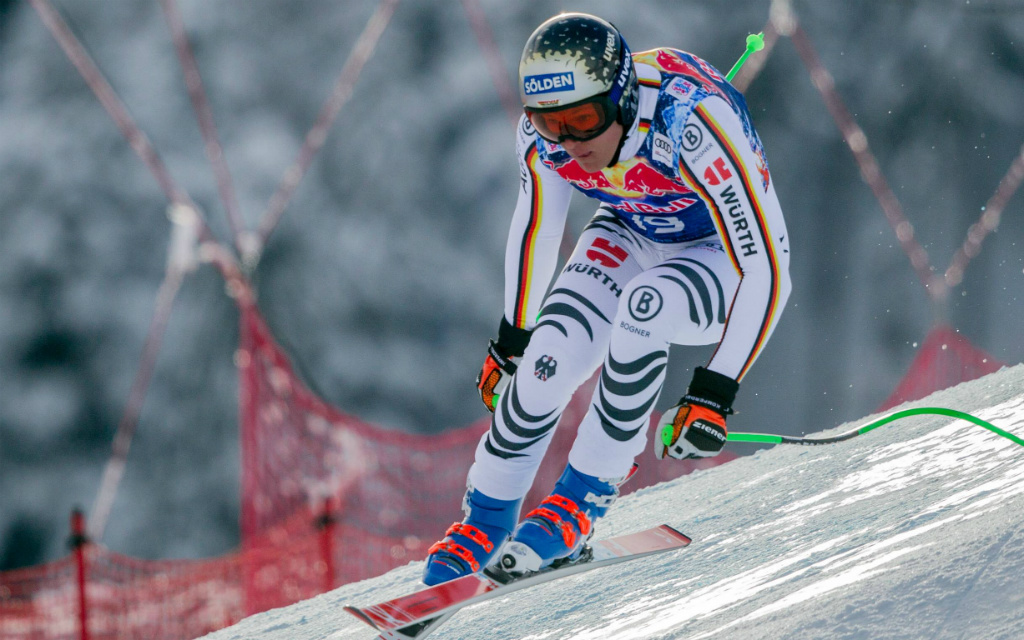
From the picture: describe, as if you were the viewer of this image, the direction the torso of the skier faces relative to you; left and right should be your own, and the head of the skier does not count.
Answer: facing the viewer and to the left of the viewer

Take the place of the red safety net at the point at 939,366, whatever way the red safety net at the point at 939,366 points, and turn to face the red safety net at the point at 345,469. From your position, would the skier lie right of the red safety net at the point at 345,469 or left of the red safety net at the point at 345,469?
left

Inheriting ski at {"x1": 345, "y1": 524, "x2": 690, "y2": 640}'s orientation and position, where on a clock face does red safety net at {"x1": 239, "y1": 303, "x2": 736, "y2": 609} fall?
The red safety net is roughly at 4 o'clock from the ski.

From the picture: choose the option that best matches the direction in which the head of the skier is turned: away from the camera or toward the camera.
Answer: toward the camera

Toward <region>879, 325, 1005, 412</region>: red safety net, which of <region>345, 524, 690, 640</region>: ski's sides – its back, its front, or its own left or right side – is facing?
back
